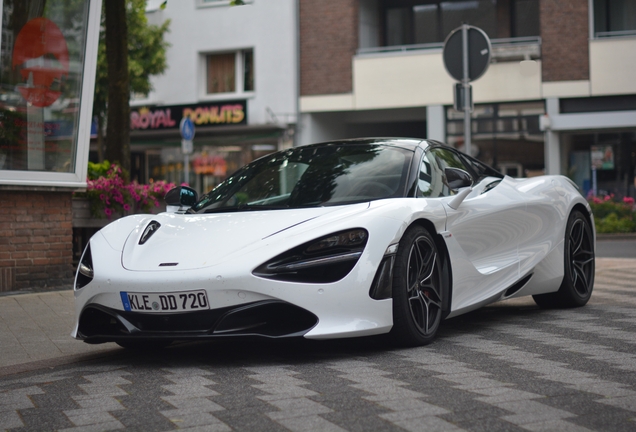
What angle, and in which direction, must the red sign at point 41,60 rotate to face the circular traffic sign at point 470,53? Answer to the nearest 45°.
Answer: approximately 90° to its left

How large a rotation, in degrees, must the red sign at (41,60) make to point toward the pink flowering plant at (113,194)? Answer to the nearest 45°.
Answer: approximately 135° to its left

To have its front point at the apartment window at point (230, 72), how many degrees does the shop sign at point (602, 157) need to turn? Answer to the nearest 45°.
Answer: approximately 90° to its right

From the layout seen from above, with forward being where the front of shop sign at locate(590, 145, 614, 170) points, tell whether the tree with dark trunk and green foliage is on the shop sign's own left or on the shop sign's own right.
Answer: on the shop sign's own right

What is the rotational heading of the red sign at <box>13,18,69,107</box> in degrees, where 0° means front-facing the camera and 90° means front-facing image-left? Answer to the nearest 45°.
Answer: approximately 0°

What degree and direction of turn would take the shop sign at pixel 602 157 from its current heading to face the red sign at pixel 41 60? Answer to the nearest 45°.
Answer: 0° — it already faces it

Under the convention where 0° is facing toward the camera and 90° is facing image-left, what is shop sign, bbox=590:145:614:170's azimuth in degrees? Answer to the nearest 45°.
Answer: approximately 0°

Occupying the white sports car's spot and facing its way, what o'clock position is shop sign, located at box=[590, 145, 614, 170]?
The shop sign is roughly at 5 o'clock from the white sports car.

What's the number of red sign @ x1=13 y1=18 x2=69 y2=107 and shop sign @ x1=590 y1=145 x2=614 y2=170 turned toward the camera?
2

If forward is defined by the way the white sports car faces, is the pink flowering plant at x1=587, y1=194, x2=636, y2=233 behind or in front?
behind

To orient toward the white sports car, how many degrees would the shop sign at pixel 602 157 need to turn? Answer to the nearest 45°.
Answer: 0° — it already faces it
